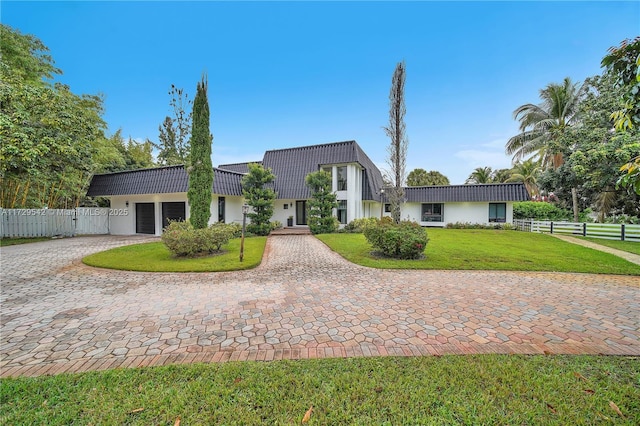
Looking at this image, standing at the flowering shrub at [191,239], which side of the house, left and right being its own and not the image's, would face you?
front

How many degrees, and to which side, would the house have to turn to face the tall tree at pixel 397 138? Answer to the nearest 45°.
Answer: approximately 45° to its left

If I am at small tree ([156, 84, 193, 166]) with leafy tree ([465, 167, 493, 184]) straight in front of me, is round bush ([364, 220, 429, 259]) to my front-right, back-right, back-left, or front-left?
front-right

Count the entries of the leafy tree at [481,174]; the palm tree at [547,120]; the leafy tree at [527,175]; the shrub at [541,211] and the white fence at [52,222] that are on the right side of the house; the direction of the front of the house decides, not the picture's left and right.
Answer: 1

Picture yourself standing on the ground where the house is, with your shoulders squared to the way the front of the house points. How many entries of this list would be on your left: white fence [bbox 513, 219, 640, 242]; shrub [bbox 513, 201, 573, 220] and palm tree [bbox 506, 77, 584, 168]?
3

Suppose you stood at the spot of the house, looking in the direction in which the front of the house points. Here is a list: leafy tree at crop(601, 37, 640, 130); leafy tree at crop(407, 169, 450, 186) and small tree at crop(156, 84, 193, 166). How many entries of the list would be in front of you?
1

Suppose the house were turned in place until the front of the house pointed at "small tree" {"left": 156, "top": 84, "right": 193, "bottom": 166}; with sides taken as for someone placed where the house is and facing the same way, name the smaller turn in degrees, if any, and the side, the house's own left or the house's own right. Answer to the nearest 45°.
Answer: approximately 135° to the house's own right

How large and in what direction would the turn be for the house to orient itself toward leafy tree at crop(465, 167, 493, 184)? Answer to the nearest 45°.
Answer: approximately 135° to its left

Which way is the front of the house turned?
toward the camera

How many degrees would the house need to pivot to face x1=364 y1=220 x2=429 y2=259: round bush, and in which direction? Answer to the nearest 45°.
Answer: approximately 45° to its left

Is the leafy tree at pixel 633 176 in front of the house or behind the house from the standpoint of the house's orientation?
in front

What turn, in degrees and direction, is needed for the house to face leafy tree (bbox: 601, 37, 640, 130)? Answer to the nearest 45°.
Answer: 0° — it already faces it

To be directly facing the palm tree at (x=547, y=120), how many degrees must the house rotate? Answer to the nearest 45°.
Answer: approximately 90° to its left

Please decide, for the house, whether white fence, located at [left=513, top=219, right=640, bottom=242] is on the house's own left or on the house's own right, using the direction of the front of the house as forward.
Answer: on the house's own left
